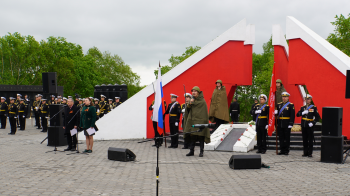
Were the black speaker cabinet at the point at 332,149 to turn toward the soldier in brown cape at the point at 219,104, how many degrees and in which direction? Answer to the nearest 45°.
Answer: approximately 135° to its right

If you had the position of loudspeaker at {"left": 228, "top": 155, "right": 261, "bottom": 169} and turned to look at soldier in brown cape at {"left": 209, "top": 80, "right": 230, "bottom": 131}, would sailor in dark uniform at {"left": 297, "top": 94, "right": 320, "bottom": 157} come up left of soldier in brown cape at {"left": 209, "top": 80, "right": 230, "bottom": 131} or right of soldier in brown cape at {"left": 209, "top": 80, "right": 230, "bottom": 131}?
right

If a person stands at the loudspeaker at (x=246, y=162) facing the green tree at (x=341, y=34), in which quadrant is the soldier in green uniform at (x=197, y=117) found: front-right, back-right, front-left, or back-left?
front-left

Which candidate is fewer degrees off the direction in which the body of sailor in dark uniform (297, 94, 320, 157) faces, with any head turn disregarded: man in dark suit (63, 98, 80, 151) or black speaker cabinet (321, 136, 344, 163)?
the black speaker cabinet

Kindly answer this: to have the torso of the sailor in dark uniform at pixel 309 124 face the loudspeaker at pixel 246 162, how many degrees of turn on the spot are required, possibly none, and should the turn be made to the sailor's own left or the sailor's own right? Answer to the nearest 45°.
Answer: approximately 45° to the sailor's own right

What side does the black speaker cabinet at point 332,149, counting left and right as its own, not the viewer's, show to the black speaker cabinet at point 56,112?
right

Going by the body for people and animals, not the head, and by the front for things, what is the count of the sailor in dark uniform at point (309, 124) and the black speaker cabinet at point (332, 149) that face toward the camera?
2

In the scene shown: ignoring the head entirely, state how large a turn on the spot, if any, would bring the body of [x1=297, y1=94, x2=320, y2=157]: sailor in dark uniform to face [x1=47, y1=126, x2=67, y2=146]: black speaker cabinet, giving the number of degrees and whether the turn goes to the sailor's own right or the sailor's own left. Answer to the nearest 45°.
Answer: approximately 90° to the sailor's own right

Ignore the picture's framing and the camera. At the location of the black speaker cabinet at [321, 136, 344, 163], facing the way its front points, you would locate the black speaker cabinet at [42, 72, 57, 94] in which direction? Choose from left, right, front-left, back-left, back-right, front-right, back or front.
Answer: right

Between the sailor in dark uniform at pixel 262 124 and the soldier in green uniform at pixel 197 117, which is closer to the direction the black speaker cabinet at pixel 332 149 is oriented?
the soldier in green uniform

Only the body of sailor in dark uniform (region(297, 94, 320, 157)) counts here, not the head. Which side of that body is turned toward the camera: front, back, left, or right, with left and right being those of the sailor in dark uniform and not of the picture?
front

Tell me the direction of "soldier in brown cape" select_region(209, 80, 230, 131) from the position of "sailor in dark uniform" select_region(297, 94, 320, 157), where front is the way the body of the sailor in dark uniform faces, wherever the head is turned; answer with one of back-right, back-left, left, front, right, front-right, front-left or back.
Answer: back-right

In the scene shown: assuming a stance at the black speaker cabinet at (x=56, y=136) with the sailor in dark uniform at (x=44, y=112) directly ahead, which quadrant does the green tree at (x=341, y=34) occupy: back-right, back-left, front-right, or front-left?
front-right

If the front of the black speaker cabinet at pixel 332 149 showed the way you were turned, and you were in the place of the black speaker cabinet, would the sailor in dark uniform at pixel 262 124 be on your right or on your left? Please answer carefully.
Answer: on your right

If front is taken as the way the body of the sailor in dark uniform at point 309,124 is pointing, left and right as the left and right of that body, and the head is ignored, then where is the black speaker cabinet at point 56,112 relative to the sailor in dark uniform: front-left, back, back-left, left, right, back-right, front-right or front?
right

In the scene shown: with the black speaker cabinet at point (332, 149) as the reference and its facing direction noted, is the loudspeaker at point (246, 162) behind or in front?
in front

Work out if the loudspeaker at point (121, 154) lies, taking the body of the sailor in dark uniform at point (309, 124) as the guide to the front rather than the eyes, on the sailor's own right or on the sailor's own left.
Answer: on the sailor's own right

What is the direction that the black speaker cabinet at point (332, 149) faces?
toward the camera
